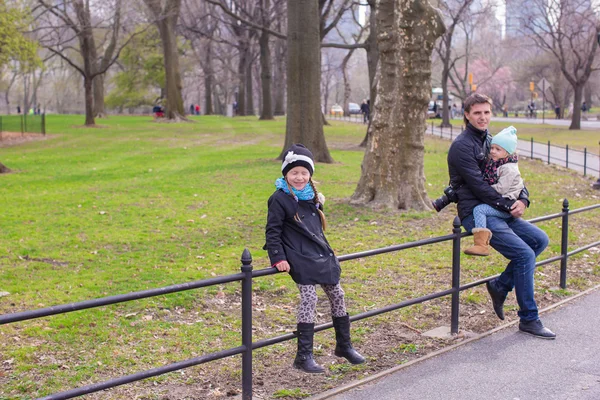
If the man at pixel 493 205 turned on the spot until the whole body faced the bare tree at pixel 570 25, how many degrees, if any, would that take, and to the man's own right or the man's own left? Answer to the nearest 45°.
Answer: approximately 135° to the man's own left

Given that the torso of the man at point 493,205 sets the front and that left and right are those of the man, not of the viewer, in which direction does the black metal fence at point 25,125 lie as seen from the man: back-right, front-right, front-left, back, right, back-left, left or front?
back

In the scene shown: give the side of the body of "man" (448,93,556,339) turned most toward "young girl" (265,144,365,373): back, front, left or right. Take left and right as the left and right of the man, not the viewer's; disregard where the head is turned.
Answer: right

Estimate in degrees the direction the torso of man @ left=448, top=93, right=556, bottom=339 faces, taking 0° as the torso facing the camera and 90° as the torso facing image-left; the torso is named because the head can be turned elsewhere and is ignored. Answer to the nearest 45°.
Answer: approximately 315°

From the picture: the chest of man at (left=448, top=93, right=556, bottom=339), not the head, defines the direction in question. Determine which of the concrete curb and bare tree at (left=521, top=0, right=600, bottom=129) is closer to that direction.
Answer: the concrete curb

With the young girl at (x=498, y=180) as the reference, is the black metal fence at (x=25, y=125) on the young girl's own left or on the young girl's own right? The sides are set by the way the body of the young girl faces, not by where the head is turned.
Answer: on the young girl's own right
